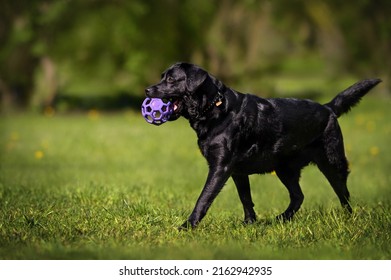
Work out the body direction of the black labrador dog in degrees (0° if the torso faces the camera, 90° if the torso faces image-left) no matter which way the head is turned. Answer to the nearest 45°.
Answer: approximately 90°

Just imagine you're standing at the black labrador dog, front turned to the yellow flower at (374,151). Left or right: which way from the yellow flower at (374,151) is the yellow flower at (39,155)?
left

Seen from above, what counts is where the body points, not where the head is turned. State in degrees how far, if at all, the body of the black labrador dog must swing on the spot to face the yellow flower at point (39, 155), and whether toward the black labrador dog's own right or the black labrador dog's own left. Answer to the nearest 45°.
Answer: approximately 45° to the black labrador dog's own right

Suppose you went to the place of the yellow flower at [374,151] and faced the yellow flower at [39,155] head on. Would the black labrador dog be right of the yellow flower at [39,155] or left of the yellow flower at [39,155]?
left

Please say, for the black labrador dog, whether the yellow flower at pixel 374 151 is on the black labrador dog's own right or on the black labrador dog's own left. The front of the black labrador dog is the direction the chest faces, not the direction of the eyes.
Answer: on the black labrador dog's own right
